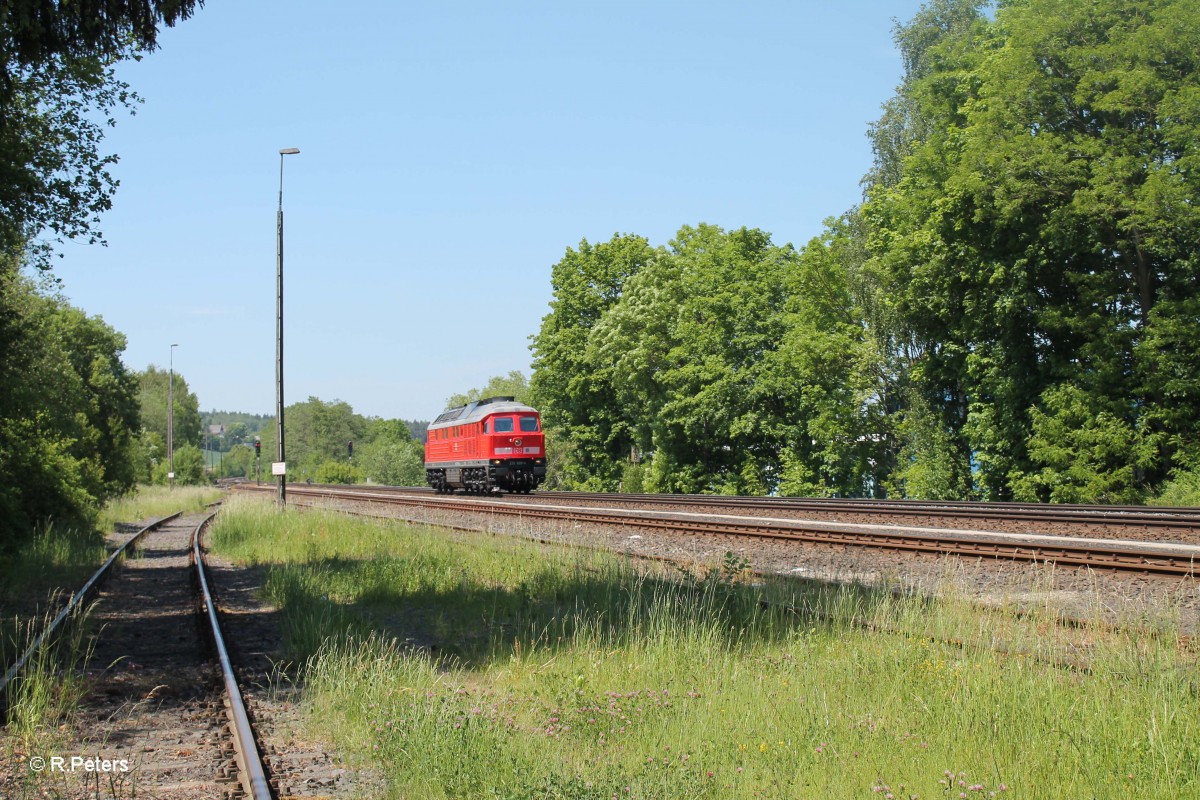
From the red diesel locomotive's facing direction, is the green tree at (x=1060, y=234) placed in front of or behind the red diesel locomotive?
in front

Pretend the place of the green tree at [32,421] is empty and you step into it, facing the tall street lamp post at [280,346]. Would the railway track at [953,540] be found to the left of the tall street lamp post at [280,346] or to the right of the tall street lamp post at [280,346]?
right

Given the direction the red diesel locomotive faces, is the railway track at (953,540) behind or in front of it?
in front

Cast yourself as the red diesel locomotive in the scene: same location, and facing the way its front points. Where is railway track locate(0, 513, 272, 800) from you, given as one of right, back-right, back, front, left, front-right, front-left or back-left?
front-right

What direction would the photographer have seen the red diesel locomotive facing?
facing the viewer and to the right of the viewer

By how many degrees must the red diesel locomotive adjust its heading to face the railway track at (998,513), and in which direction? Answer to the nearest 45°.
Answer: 0° — it already faces it

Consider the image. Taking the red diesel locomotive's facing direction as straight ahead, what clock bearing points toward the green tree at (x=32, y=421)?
The green tree is roughly at 1 o'clock from the red diesel locomotive.

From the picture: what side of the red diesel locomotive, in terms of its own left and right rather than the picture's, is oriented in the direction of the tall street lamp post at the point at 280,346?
right
